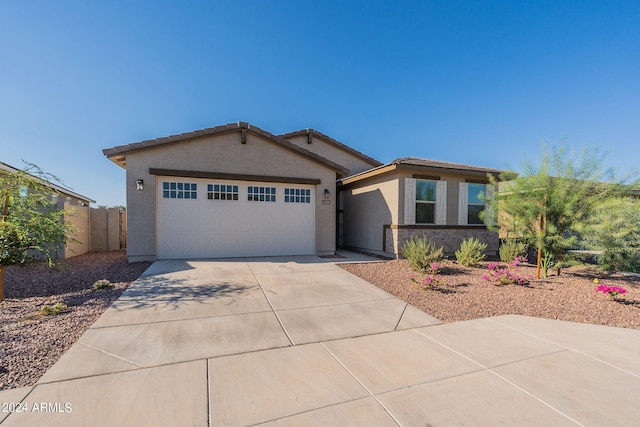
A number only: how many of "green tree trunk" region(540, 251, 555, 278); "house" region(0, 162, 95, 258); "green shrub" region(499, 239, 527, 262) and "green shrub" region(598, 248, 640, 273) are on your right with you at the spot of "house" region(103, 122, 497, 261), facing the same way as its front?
1

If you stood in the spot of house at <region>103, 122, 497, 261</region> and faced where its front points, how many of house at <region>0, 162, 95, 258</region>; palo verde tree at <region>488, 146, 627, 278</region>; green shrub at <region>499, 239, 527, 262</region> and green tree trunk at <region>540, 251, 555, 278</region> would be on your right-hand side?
1

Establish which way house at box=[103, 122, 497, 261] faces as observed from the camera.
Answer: facing the viewer

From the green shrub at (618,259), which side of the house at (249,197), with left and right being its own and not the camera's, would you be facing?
left

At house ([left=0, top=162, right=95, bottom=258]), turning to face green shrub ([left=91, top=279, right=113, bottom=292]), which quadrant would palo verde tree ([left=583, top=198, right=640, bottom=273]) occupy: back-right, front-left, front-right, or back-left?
front-left

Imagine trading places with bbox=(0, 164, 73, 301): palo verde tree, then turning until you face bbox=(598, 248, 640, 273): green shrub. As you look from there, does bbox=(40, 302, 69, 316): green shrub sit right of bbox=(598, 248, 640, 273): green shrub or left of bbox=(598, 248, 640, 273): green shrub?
right

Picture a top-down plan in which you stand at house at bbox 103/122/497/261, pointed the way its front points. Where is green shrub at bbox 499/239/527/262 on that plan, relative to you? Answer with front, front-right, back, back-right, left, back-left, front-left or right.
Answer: left

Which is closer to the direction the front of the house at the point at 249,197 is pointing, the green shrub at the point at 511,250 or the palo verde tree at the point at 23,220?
the palo verde tree

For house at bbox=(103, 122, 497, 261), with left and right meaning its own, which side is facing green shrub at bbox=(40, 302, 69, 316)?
front

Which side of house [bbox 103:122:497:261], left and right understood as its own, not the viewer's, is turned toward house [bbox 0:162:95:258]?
right

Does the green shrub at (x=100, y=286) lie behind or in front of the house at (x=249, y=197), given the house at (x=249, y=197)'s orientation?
in front

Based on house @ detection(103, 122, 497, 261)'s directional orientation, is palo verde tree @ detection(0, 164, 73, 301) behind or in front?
in front

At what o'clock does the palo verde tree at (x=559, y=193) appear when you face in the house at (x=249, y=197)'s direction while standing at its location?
The palo verde tree is roughly at 10 o'clock from the house.
